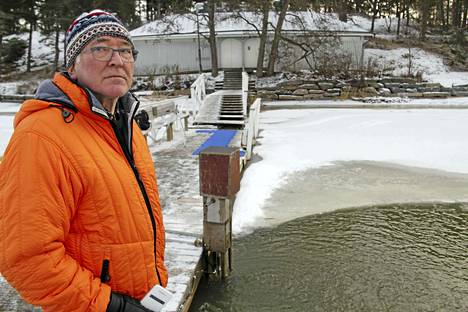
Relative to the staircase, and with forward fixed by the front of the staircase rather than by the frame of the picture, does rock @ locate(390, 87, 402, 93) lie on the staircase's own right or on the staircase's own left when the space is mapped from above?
on the staircase's own left

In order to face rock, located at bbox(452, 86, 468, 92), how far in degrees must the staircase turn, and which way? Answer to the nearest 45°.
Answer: approximately 135° to its left

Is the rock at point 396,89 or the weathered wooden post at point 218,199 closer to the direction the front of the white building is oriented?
the weathered wooden post

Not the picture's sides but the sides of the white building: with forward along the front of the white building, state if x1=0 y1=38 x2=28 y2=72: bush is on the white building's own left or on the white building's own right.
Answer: on the white building's own right

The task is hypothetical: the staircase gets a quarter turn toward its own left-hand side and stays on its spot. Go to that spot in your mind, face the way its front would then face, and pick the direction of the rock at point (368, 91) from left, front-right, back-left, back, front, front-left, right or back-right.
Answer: front-left

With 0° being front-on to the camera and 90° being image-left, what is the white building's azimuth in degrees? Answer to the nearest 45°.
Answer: approximately 0°

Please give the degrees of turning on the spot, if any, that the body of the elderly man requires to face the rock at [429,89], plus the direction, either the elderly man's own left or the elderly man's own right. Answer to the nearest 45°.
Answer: approximately 90° to the elderly man's own left

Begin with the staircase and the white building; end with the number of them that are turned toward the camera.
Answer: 2

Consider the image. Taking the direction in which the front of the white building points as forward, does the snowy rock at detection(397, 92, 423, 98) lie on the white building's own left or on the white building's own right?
on the white building's own left

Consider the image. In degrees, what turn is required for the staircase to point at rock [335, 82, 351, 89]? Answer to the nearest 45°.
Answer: approximately 135° to its left

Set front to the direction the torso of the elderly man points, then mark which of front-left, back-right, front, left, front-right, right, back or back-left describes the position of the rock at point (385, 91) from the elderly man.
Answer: left

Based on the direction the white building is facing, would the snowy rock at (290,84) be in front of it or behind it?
in front

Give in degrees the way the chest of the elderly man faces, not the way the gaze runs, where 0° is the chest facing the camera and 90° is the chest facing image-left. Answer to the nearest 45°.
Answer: approximately 315°

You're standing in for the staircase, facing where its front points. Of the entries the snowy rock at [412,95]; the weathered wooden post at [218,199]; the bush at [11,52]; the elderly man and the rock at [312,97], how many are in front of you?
2
